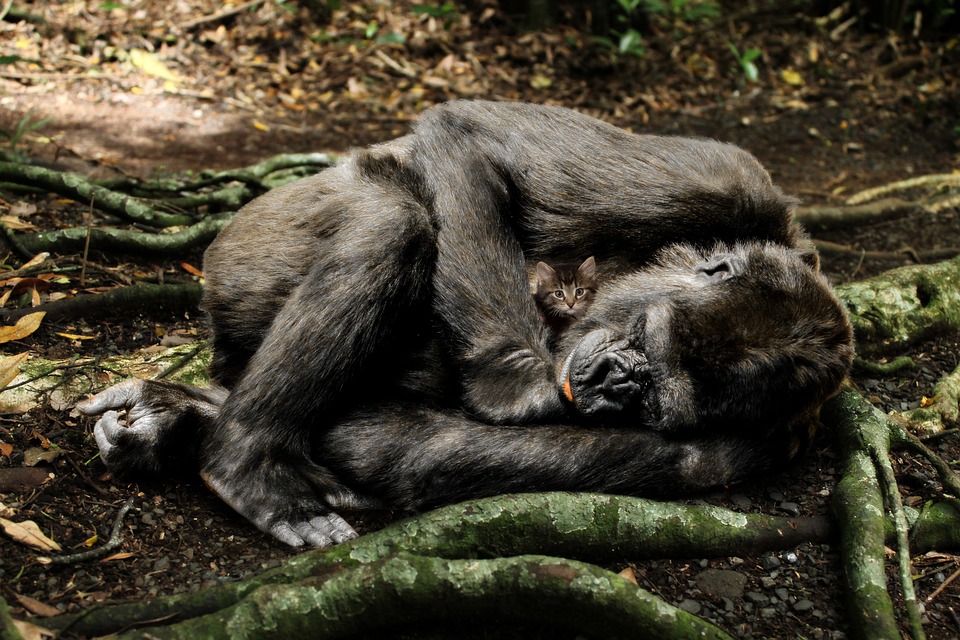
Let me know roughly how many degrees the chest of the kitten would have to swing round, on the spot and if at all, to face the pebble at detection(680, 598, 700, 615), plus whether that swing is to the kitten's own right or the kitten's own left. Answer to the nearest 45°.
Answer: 0° — it already faces it

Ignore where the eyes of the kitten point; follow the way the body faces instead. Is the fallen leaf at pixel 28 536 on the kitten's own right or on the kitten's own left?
on the kitten's own right

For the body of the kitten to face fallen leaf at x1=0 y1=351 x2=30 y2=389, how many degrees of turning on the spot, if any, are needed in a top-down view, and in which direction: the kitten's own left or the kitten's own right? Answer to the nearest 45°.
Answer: approximately 90° to the kitten's own right

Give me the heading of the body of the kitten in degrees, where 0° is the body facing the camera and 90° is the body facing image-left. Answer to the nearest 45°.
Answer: approximately 0°

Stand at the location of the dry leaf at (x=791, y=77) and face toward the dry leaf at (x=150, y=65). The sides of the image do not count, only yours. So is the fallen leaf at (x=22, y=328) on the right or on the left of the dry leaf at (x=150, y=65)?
left

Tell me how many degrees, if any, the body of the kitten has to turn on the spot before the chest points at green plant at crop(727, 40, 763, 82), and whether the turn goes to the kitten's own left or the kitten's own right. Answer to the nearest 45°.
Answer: approximately 180°

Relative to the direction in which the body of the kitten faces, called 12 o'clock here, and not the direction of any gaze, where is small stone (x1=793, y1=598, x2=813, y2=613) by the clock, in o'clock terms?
The small stone is roughly at 11 o'clock from the kitten.

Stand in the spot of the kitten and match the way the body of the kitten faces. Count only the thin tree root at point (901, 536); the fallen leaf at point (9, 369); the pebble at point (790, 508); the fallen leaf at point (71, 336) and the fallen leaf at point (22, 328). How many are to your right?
3

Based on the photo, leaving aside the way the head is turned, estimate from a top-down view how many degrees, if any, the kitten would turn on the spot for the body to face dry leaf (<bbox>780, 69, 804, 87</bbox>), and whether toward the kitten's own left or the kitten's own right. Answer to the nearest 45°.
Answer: approximately 180°

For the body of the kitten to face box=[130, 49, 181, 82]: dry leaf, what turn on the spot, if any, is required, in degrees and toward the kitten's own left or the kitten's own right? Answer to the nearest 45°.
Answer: approximately 135° to the kitten's own right

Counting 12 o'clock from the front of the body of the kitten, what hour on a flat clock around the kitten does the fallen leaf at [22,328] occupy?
The fallen leaf is roughly at 3 o'clock from the kitten.
